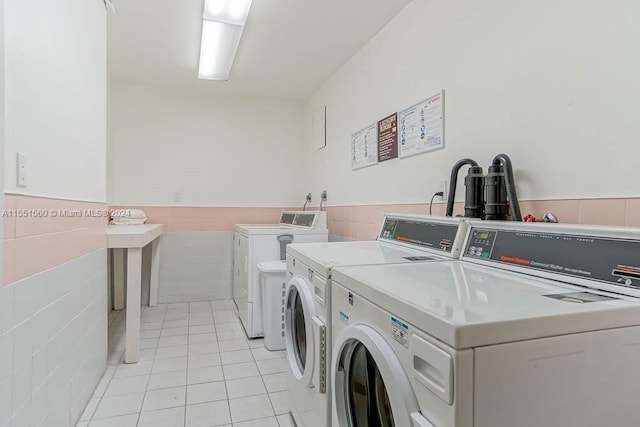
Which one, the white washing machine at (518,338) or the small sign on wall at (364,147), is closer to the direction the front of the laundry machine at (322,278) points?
the white washing machine

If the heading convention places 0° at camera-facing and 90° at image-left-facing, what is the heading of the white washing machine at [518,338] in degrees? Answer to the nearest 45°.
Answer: approximately 45°

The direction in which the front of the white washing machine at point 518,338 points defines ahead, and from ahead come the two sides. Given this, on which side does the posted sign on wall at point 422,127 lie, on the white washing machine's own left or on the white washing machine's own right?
on the white washing machine's own right

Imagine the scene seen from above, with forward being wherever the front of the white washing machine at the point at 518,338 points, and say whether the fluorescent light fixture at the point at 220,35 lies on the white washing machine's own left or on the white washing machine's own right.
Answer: on the white washing machine's own right

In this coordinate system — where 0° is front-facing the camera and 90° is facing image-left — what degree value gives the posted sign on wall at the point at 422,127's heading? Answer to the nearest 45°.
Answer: approximately 45°

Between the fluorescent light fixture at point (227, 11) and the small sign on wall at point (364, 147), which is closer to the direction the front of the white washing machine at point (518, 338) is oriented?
the fluorescent light fixture

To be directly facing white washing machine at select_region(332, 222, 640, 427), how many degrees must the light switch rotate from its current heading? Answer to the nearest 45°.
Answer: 0° — it already faces it
